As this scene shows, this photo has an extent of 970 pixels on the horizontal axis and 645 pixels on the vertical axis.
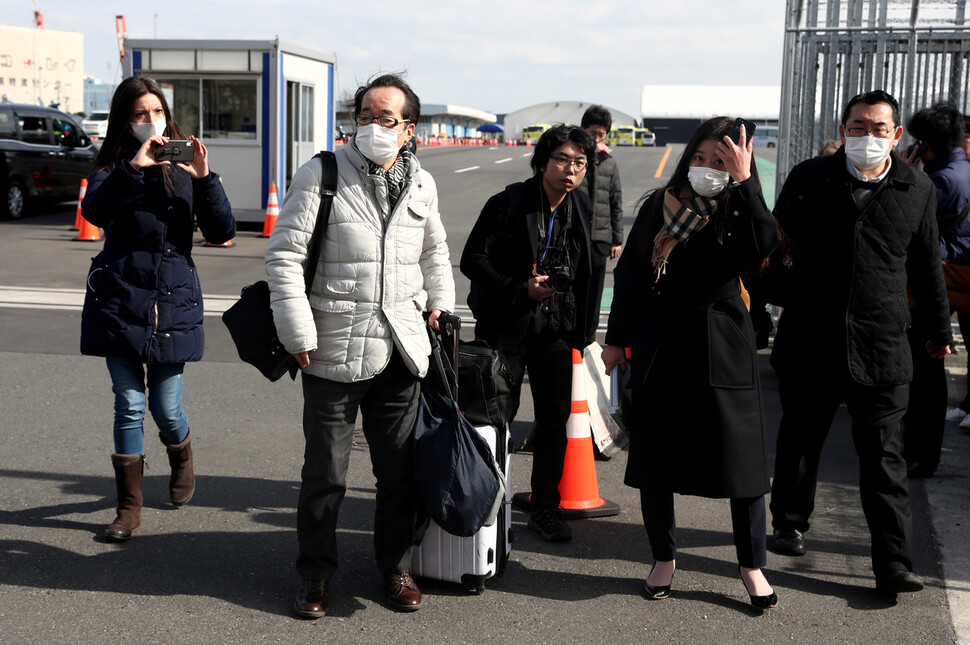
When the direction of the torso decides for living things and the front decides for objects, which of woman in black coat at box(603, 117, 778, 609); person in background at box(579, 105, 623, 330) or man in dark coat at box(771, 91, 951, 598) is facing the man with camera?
the person in background

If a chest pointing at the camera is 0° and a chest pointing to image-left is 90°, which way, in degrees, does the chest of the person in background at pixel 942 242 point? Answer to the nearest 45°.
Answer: approximately 90°

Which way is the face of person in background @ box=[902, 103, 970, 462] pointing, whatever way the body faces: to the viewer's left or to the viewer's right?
to the viewer's left

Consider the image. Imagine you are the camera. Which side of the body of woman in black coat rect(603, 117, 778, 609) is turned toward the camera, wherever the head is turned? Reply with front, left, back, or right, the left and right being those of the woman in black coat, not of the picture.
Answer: front

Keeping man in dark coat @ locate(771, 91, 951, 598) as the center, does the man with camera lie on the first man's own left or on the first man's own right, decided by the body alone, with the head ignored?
on the first man's own right

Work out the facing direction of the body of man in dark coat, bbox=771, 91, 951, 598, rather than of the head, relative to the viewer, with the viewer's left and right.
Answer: facing the viewer

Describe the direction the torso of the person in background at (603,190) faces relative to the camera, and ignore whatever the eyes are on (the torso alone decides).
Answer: toward the camera

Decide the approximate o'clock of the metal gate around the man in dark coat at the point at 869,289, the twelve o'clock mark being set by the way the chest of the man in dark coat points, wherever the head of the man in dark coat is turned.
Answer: The metal gate is roughly at 6 o'clock from the man in dark coat.

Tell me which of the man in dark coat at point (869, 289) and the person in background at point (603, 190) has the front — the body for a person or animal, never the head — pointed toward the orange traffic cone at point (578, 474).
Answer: the person in background

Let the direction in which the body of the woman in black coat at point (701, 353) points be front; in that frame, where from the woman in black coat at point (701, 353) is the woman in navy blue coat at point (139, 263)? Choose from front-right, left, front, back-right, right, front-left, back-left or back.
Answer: right
